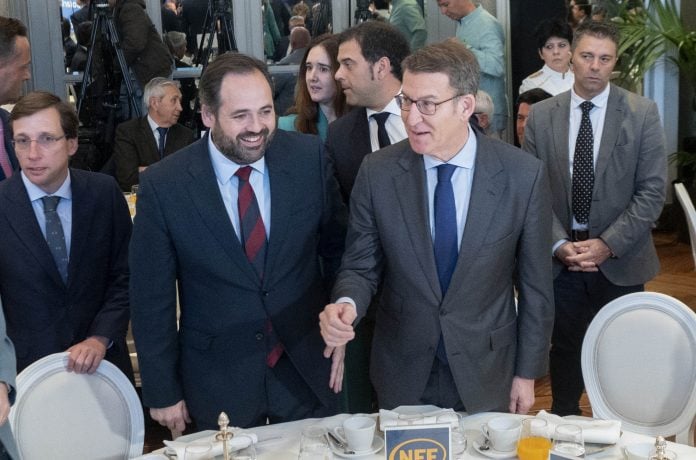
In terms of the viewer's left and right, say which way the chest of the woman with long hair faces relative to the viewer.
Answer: facing the viewer and to the left of the viewer

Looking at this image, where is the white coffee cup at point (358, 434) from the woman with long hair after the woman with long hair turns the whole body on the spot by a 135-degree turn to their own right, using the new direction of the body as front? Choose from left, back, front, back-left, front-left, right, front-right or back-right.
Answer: back

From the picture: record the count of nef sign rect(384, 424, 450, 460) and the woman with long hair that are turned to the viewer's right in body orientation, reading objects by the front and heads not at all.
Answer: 0

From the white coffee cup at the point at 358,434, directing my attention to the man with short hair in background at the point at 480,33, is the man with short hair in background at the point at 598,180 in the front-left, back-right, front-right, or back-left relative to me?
front-right

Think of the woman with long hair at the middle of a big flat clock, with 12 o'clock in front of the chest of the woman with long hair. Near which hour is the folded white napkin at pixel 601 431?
The folded white napkin is roughly at 10 o'clock from the woman with long hair.

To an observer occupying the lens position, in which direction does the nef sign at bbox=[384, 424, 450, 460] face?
facing the viewer

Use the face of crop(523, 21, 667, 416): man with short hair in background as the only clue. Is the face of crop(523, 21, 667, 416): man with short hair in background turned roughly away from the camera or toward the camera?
toward the camera

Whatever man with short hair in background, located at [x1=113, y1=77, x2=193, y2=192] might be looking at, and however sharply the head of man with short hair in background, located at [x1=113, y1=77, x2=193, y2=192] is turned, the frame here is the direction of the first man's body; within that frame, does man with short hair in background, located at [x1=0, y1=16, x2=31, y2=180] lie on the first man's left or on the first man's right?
on the first man's right

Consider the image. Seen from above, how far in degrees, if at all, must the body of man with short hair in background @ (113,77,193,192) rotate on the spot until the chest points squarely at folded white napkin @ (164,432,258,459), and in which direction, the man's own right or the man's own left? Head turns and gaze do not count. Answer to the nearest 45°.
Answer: approximately 45° to the man's own right

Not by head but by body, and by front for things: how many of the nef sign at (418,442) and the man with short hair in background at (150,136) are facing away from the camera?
0

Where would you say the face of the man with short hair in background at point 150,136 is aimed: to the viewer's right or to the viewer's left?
to the viewer's right

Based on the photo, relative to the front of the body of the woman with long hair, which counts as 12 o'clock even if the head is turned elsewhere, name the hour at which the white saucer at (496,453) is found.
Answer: The white saucer is roughly at 12 o'clock from the woman with long hair.
